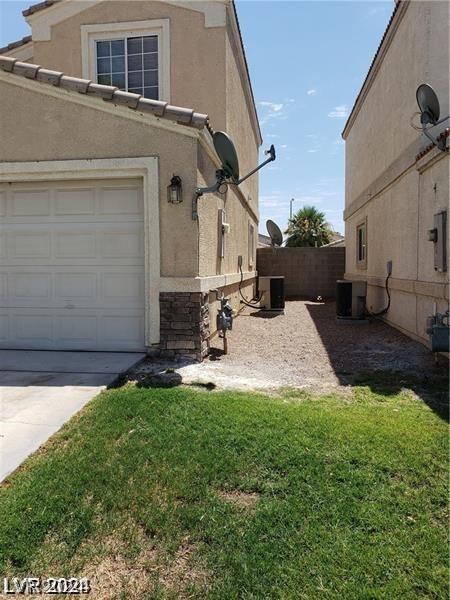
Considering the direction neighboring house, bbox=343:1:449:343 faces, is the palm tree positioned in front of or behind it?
behind

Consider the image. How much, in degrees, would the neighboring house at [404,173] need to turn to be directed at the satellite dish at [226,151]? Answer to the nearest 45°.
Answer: approximately 45° to its right

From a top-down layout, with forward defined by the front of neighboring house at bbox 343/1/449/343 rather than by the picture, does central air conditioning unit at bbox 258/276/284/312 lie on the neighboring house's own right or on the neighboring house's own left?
on the neighboring house's own right

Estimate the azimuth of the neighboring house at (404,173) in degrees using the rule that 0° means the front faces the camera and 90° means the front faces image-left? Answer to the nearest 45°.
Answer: approximately 0°

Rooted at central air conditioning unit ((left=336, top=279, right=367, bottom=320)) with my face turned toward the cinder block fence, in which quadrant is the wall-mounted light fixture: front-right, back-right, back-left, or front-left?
back-left

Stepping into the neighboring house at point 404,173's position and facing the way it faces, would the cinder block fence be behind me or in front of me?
behind

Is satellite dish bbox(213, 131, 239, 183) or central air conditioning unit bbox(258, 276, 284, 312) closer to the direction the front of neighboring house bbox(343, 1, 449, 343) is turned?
the satellite dish

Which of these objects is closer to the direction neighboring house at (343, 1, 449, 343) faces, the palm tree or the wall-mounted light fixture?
the wall-mounted light fixture

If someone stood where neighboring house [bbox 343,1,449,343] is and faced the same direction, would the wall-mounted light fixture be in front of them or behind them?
in front
